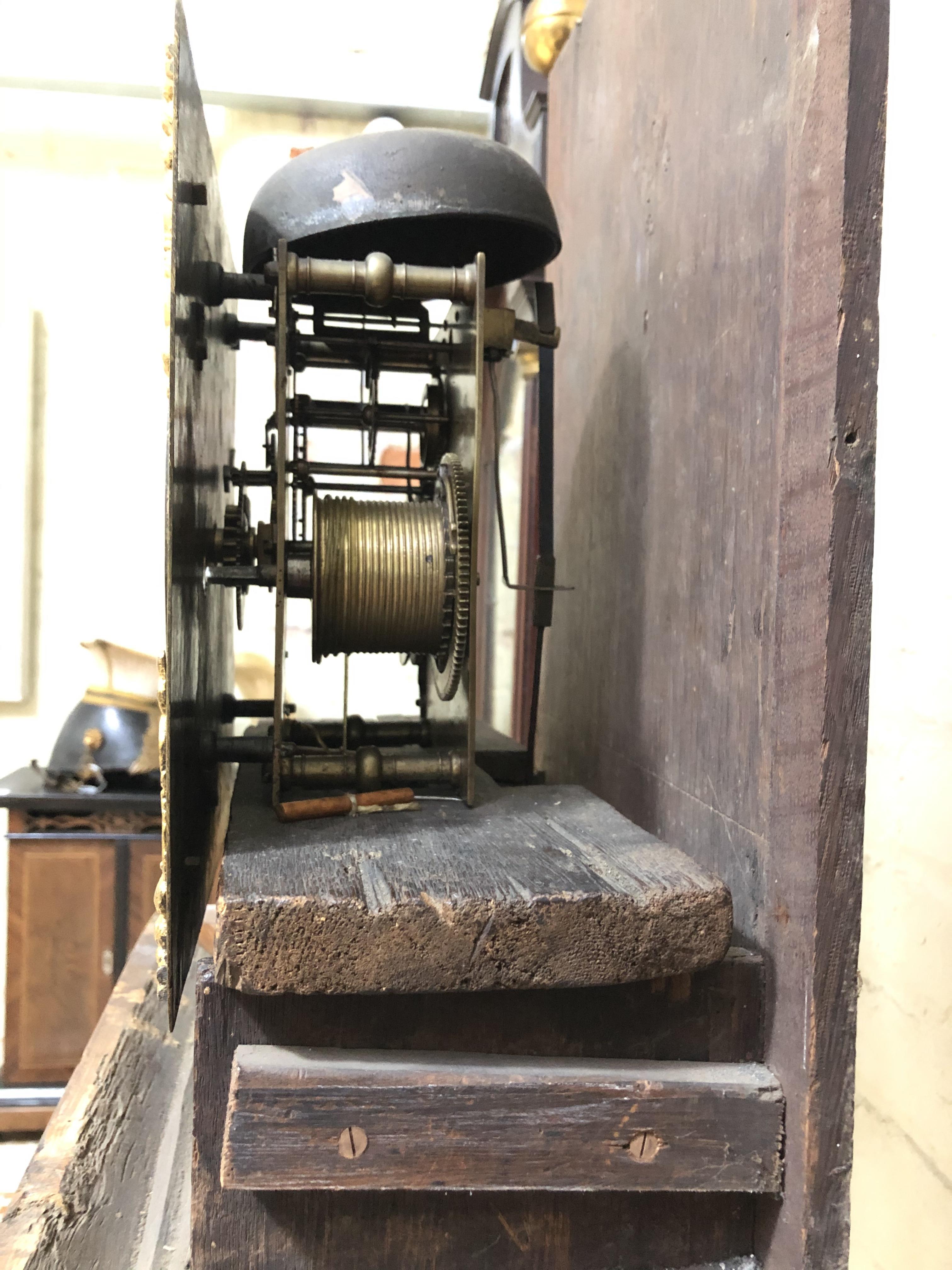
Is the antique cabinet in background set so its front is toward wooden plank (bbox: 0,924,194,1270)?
yes

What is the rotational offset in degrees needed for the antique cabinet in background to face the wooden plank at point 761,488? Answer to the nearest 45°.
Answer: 0° — it already faces it

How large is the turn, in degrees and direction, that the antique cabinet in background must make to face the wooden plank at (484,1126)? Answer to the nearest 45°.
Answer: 0° — it already faces it

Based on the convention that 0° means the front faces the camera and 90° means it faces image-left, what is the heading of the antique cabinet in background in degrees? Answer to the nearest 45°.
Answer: approximately 0°

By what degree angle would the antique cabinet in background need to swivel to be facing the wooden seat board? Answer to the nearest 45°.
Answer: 0° — it already faces it
